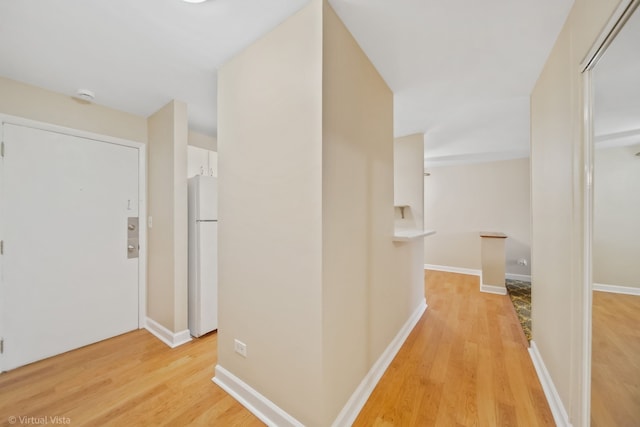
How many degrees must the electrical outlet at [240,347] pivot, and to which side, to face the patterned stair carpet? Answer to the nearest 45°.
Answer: approximately 135° to its left

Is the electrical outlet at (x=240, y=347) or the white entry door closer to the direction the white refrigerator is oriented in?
the electrical outlet

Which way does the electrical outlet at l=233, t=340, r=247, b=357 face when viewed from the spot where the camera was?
facing the viewer and to the left of the viewer

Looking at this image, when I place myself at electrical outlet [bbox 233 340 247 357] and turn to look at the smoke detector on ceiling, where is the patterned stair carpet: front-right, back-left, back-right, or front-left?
back-right

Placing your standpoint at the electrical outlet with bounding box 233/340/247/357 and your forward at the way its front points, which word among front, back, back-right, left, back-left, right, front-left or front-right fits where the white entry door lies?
right

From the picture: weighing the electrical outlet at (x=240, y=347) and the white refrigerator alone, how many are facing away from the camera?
0

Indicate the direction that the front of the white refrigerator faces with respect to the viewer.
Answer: facing the viewer and to the right of the viewer
